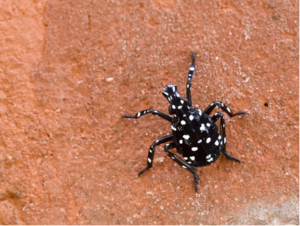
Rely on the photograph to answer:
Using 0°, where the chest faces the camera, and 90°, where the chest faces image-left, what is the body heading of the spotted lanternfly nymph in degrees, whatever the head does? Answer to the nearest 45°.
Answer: approximately 135°
